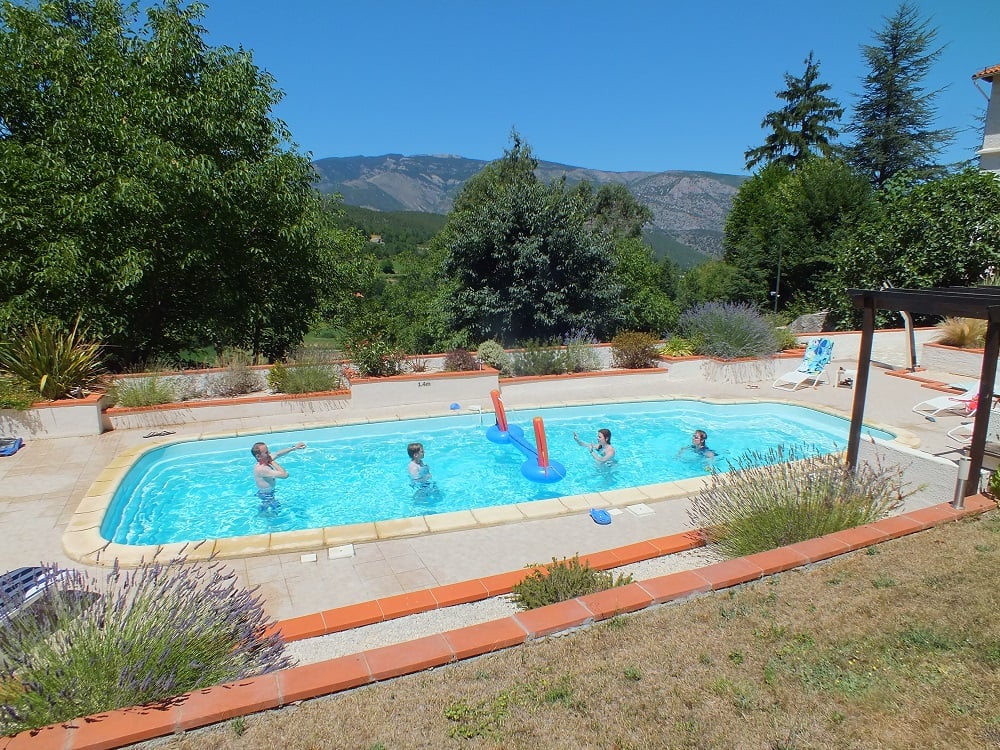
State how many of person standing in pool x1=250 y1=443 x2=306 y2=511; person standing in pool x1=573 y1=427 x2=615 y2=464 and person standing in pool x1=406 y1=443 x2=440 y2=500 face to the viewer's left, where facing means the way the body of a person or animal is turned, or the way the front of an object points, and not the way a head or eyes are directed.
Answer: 1

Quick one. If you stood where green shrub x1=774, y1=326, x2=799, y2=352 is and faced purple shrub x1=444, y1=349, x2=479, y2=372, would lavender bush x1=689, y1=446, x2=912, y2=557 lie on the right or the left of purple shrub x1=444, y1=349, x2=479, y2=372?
left

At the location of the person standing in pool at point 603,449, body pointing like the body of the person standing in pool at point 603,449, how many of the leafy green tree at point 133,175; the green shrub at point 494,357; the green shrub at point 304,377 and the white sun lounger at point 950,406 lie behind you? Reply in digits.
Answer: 1

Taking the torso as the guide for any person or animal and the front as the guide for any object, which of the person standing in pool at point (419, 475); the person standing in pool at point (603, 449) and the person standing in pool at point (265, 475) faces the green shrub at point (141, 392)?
the person standing in pool at point (603, 449)

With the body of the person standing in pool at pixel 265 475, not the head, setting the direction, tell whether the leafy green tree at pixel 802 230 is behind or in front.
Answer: in front

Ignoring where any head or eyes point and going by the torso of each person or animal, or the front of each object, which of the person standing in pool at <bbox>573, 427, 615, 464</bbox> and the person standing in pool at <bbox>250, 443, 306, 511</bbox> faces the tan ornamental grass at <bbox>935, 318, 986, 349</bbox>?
the person standing in pool at <bbox>250, 443, 306, 511</bbox>

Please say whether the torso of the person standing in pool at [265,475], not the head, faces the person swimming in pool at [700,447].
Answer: yes

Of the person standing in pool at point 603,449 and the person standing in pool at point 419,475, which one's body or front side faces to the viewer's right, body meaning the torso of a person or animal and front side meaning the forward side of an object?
the person standing in pool at point 419,475

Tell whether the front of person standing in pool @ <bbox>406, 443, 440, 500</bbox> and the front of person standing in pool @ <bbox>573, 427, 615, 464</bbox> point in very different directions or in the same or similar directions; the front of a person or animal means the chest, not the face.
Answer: very different directions

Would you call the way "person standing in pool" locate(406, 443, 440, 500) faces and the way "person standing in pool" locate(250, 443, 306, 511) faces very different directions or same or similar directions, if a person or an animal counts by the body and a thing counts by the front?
same or similar directions

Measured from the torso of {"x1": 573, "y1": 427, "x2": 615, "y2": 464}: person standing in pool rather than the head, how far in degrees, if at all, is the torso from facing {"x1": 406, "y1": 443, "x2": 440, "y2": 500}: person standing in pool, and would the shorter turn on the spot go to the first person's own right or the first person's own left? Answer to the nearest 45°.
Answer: approximately 45° to the first person's own left

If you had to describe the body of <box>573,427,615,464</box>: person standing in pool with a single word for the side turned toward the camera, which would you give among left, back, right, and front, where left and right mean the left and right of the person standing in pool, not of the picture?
left

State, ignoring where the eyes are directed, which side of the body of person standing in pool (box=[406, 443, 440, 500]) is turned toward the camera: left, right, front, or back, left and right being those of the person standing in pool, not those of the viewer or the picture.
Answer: right

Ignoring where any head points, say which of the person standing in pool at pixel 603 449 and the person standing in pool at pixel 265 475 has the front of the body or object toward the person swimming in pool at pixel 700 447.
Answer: the person standing in pool at pixel 265 475

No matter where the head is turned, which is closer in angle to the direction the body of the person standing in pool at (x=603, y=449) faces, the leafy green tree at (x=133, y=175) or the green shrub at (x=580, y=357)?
the leafy green tree

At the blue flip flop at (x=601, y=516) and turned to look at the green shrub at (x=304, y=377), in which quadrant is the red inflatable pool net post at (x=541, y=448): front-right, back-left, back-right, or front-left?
front-right

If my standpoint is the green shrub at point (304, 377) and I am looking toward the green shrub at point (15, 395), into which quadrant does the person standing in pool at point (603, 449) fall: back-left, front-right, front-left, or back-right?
back-left

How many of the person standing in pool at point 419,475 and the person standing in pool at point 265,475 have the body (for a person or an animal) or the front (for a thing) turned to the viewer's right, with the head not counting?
2

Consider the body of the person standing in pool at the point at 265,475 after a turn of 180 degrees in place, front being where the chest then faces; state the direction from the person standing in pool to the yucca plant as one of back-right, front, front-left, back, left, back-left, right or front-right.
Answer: front-right
